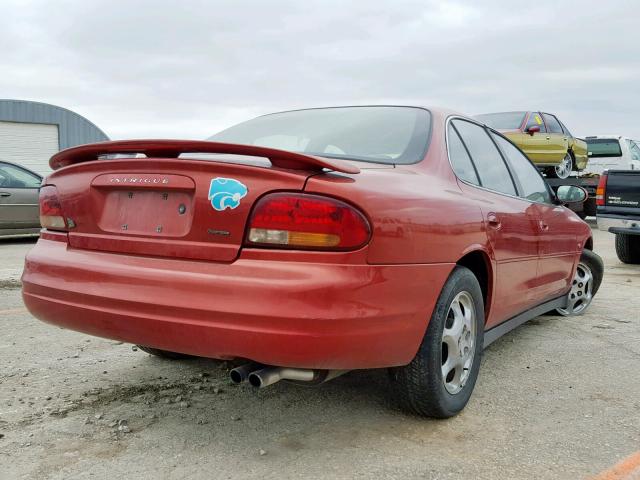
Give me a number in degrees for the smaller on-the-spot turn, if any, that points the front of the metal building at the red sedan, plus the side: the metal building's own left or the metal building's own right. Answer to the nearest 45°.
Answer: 0° — it already faces it

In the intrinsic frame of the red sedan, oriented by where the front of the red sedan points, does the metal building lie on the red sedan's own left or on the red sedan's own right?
on the red sedan's own left

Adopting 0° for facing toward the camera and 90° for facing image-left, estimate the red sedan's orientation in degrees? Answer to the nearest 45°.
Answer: approximately 225°

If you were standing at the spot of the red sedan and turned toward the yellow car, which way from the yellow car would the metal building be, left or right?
left
